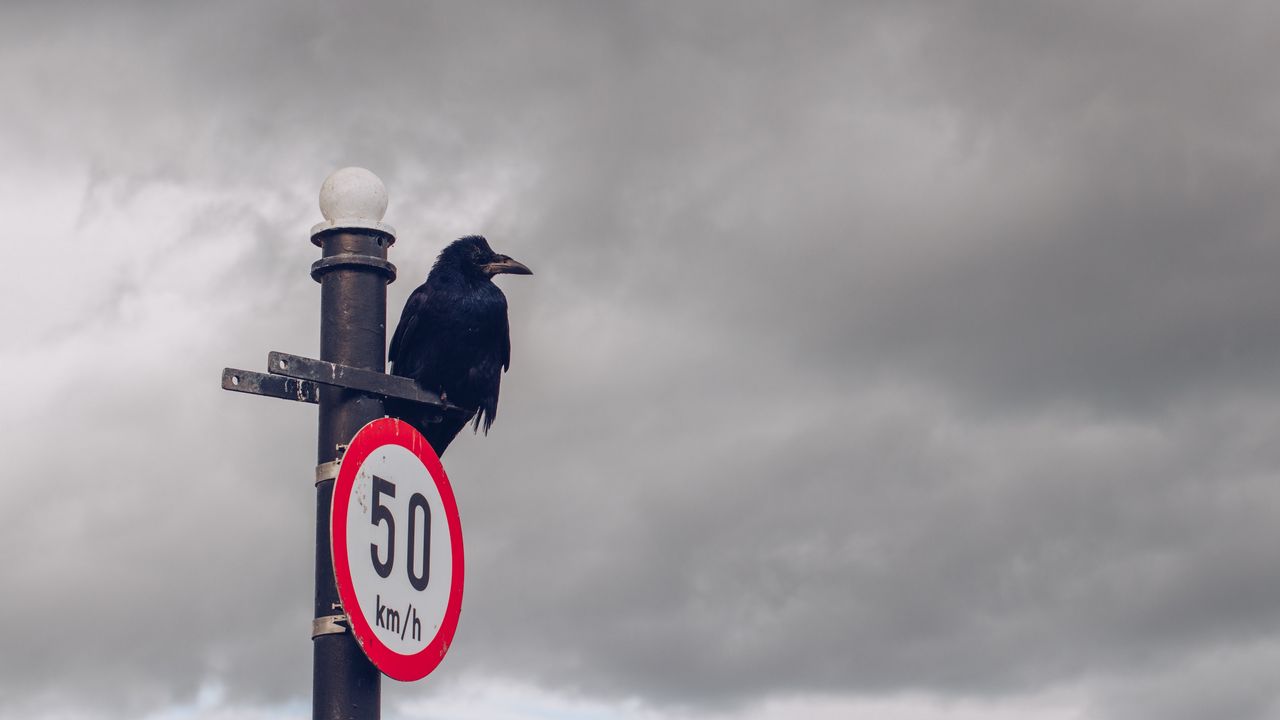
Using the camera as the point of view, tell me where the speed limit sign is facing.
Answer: facing the viewer and to the right of the viewer

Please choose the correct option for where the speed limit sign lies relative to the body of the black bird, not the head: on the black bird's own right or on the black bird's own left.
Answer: on the black bird's own right

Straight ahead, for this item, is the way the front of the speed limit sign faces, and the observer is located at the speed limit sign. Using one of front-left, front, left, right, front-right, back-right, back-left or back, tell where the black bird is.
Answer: back-left

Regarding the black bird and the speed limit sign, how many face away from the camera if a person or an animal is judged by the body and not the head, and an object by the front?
0
